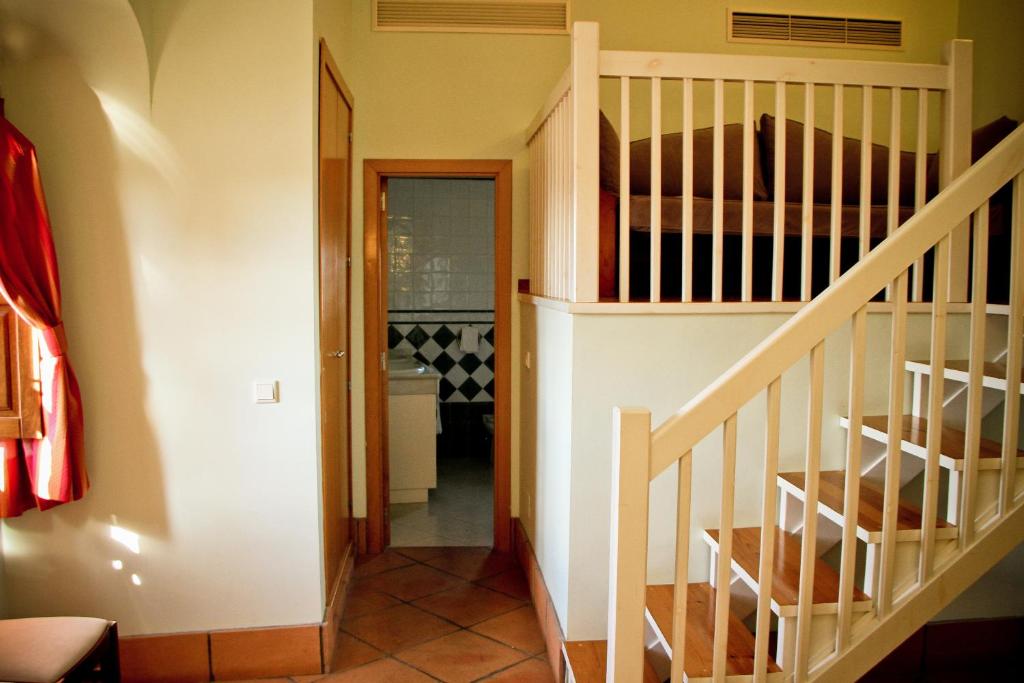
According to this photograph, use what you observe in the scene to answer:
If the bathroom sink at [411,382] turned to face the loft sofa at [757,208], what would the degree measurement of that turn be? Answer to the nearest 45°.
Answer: approximately 45° to its right

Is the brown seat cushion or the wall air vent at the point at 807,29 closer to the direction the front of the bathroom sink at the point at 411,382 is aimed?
the wall air vent

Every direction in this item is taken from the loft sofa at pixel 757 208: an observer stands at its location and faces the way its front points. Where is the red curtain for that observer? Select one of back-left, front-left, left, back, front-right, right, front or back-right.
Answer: front-right

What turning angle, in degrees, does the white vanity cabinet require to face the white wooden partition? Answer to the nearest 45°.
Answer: approximately 45° to its right

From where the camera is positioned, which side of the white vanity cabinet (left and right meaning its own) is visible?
right

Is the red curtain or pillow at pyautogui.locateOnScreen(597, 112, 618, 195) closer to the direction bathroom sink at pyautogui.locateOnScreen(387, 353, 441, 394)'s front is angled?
the pillow
